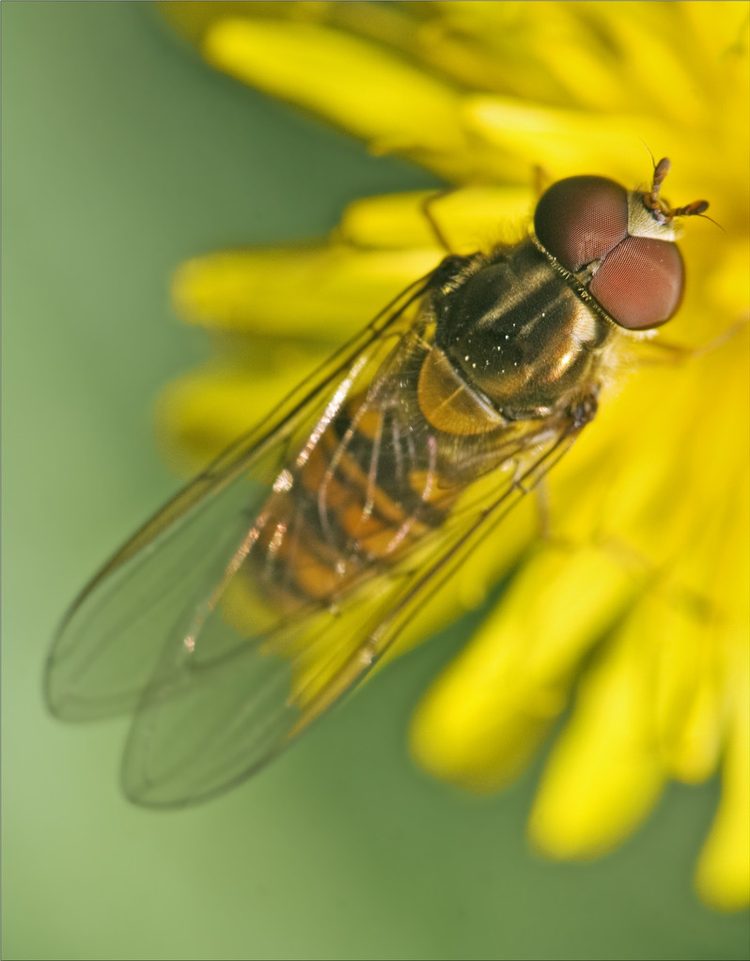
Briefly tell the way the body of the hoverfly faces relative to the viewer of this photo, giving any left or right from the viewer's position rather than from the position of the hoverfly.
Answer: facing away from the viewer and to the right of the viewer
